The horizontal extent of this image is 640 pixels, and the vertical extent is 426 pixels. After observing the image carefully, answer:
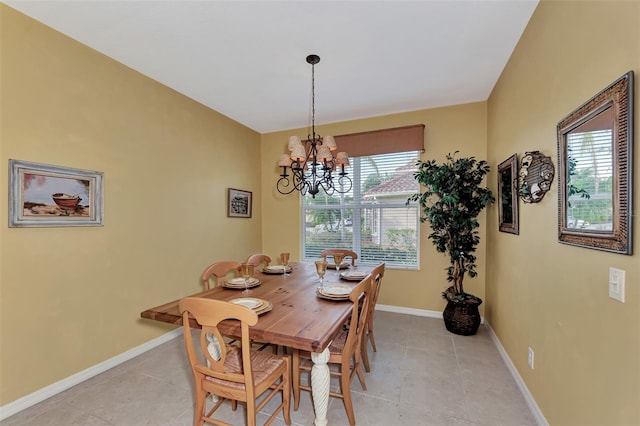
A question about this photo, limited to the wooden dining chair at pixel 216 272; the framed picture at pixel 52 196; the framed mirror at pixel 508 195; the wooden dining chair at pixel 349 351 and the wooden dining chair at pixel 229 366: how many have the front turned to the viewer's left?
2

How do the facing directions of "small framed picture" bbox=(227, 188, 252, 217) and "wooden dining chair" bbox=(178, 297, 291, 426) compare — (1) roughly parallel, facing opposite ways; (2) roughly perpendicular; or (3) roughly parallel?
roughly perpendicular

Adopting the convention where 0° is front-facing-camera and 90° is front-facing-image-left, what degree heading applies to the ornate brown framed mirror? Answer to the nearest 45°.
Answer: approximately 45°

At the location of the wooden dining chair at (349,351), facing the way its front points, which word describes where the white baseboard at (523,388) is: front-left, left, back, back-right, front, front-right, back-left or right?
back

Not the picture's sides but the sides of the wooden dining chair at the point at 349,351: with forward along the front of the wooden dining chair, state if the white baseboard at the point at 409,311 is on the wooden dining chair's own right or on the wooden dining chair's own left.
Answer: on the wooden dining chair's own right

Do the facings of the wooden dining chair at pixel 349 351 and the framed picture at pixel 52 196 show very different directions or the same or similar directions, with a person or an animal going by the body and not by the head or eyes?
very different directions

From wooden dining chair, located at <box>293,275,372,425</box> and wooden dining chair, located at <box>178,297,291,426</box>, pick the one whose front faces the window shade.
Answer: wooden dining chair, located at <box>178,297,291,426</box>

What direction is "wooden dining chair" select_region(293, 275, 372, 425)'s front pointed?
to the viewer's left

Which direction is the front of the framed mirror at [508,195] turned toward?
to the viewer's left

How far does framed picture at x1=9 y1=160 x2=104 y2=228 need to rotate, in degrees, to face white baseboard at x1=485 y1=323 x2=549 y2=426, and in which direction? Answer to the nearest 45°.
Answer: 0° — it already faces it

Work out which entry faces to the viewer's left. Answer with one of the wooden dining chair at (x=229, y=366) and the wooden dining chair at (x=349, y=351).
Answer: the wooden dining chair at (x=349, y=351)

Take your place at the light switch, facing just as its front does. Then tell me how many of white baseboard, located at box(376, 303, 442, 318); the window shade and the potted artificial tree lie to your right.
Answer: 3
